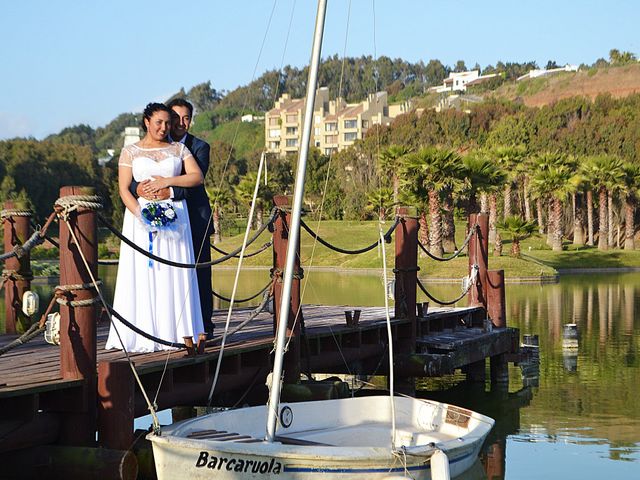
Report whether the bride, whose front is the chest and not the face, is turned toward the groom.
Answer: no

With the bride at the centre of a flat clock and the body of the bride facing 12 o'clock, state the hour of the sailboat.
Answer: The sailboat is roughly at 11 o'clock from the bride.

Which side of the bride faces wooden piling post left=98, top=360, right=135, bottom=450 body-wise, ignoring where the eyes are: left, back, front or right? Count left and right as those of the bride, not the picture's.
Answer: front

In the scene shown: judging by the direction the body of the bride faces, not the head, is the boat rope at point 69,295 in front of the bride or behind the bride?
in front

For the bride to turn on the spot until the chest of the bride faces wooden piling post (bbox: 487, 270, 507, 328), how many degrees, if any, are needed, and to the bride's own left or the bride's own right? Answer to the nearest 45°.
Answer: approximately 135° to the bride's own left

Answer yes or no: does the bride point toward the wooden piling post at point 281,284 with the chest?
no

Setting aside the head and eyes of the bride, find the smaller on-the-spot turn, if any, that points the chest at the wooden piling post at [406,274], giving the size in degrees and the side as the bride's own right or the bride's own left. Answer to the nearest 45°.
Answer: approximately 135° to the bride's own left

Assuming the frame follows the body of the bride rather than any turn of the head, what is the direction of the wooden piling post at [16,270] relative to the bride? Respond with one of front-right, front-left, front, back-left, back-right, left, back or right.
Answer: back-right

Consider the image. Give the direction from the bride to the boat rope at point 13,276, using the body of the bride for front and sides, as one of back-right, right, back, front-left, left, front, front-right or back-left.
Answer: back-right

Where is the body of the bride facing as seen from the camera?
toward the camera

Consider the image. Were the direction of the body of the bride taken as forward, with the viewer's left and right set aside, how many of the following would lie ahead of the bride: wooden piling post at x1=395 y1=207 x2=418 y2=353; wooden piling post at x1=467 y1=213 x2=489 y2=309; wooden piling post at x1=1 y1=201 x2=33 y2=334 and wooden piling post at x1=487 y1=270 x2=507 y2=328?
0
